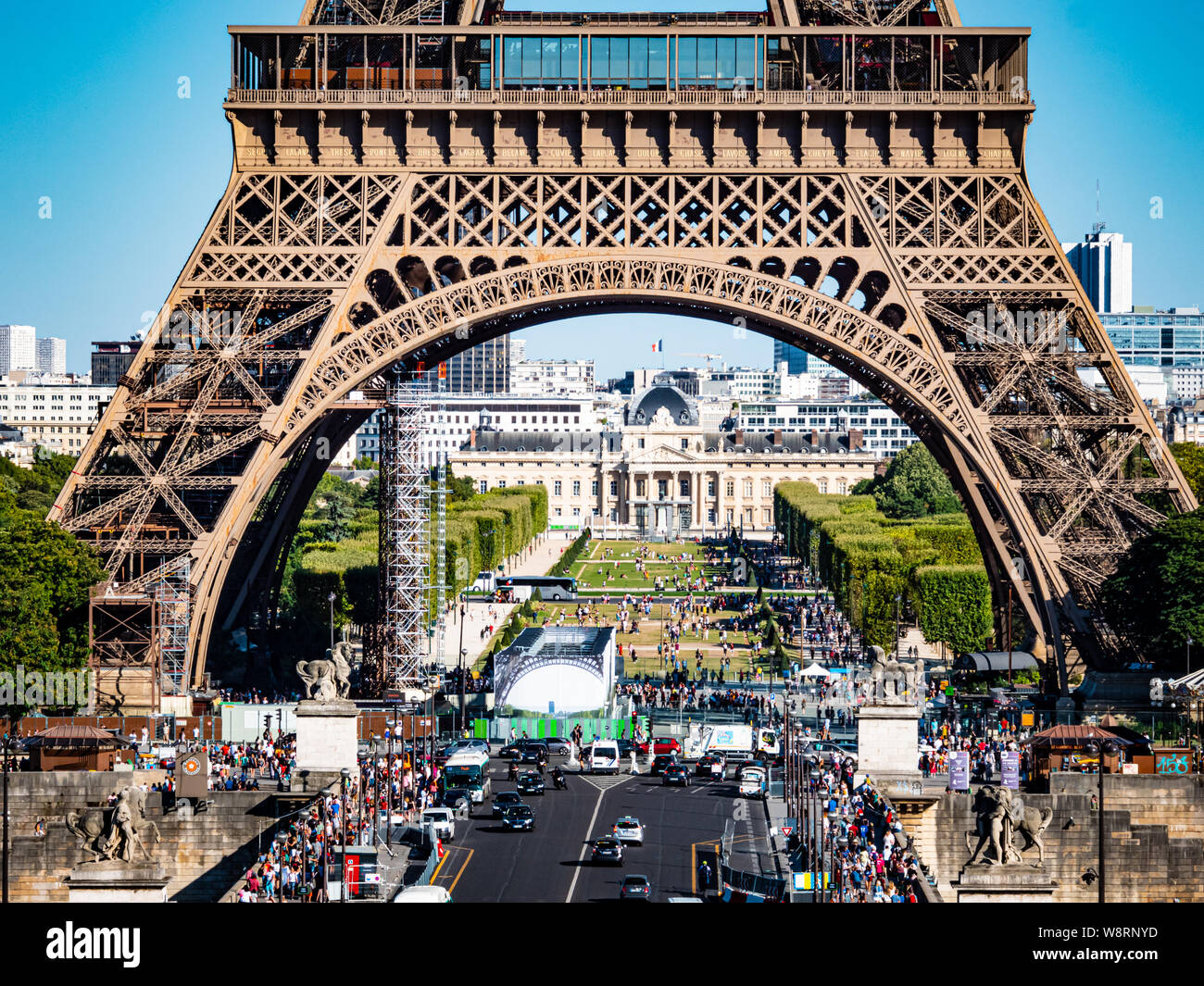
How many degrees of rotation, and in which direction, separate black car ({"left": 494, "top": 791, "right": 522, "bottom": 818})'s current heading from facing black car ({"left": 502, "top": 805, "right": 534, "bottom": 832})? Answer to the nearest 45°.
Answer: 0° — it already faces it

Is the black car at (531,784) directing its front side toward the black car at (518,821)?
yes

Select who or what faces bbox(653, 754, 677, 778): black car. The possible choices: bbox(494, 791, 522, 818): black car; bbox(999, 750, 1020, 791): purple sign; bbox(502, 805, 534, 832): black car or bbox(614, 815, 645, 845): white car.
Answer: the white car

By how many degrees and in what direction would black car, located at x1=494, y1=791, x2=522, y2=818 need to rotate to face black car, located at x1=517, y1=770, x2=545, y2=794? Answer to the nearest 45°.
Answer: approximately 180°

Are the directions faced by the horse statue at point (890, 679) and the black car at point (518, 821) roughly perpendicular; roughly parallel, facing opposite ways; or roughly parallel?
roughly perpendicular

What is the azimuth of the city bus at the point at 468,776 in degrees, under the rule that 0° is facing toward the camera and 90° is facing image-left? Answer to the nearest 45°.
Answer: approximately 0°

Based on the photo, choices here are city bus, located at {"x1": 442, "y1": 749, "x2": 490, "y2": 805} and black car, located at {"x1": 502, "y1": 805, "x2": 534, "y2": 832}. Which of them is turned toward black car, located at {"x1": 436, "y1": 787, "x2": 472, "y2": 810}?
the city bus

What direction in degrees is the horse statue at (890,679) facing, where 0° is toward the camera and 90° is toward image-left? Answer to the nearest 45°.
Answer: approximately 90°

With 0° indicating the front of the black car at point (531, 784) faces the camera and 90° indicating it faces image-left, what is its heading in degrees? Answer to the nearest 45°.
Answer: approximately 0°
